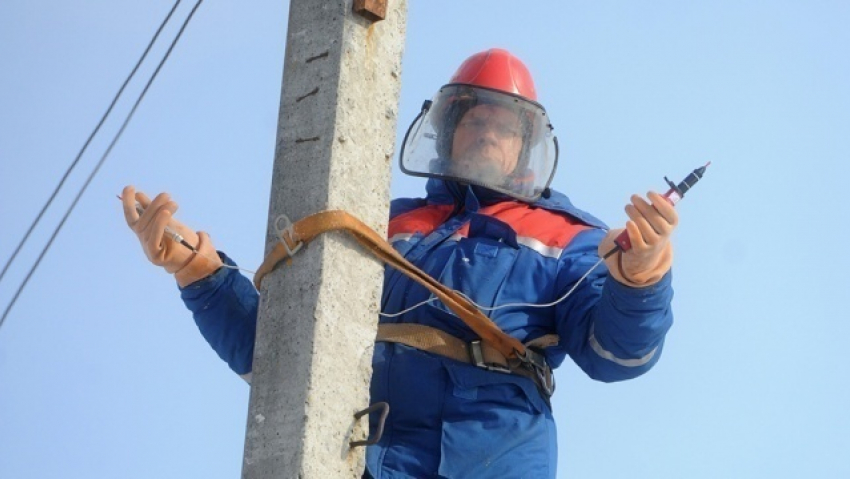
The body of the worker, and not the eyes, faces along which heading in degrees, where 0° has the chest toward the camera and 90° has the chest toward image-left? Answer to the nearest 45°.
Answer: approximately 0°
